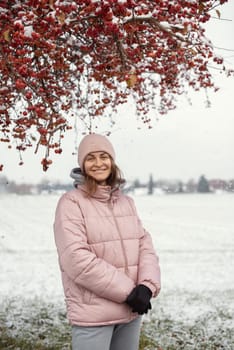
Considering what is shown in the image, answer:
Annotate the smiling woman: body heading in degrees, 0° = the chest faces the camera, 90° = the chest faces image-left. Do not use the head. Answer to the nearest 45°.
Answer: approximately 315°
